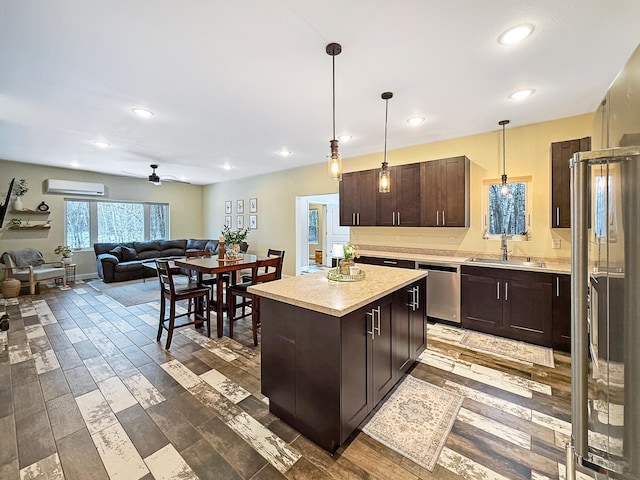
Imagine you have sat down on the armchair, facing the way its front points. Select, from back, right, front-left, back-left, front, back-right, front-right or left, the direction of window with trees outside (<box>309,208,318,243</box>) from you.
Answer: front-left

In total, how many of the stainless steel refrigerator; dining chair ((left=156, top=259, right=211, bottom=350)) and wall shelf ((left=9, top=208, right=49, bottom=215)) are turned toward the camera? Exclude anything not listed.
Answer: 1

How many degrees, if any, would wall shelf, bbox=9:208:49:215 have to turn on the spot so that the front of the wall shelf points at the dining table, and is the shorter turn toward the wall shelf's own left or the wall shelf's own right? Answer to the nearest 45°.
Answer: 0° — it already faces it

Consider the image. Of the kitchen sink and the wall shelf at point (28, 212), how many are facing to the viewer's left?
0

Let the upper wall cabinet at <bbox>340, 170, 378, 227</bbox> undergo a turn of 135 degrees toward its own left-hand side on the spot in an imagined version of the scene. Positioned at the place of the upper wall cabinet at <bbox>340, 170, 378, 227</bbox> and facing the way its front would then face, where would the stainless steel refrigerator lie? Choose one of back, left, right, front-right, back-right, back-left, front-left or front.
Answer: right

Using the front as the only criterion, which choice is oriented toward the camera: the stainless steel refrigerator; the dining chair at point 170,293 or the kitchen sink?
the kitchen sink

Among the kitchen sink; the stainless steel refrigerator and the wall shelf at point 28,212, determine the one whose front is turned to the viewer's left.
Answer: the stainless steel refrigerator

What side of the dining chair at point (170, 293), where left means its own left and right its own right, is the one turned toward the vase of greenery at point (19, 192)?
left

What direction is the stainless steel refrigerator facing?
to the viewer's left

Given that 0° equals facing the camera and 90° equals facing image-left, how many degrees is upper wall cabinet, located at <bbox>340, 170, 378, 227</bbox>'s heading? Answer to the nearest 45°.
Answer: approximately 45°

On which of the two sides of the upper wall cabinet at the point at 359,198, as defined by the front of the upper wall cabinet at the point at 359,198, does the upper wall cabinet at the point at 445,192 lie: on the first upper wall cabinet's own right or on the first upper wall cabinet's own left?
on the first upper wall cabinet's own left

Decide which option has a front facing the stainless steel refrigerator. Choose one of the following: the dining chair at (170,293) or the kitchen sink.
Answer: the kitchen sink

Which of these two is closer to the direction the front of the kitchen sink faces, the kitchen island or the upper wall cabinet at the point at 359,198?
the kitchen island

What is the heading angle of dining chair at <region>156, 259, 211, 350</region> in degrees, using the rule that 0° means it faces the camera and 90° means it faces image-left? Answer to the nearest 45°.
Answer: approximately 225°

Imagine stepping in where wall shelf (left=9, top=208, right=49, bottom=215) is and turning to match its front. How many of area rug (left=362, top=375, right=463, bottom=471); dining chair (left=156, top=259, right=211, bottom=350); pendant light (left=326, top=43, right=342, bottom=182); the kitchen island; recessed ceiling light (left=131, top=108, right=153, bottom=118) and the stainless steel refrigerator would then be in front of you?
6
